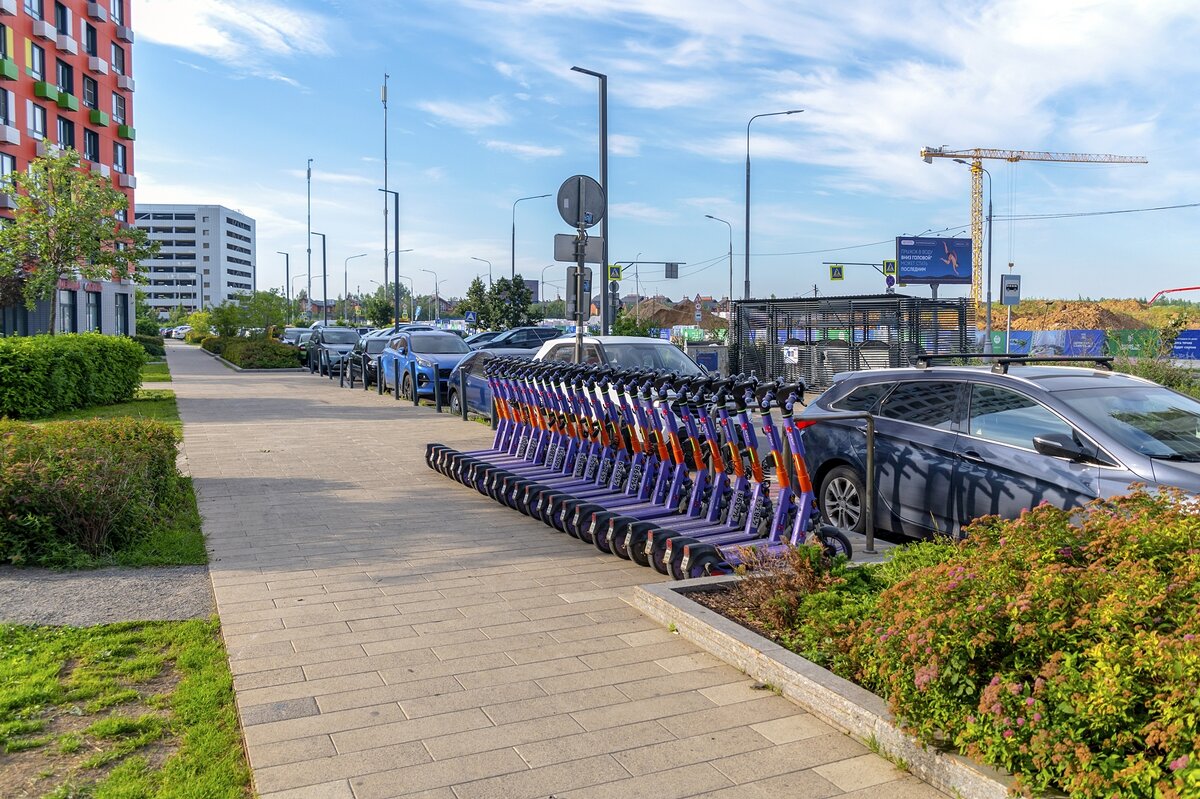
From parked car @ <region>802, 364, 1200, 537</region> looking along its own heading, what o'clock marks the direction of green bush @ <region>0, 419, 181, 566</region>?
The green bush is roughly at 4 o'clock from the parked car.

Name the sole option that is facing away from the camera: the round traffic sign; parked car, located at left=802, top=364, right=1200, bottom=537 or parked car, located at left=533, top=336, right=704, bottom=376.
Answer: the round traffic sign

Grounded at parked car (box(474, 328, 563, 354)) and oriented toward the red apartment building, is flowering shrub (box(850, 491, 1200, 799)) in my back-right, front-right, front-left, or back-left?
back-left

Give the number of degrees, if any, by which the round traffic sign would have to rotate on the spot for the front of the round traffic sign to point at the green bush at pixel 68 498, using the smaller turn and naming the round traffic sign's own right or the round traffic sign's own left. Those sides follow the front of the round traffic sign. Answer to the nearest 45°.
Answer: approximately 135° to the round traffic sign's own left

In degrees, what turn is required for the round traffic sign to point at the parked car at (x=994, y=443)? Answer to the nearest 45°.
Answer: approximately 135° to its right

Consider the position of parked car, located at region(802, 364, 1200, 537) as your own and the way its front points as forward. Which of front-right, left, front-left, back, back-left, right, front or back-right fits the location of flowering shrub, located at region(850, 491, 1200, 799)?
front-right

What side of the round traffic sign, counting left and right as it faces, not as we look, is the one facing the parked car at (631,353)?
front

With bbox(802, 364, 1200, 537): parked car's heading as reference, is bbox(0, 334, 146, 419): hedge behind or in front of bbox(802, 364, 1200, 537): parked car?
behind

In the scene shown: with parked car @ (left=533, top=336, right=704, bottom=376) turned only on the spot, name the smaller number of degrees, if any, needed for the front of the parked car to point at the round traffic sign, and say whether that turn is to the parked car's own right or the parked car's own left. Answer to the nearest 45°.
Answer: approximately 45° to the parked car's own right

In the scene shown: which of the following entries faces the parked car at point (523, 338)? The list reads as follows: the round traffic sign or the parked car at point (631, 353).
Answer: the round traffic sign

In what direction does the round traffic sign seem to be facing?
away from the camera

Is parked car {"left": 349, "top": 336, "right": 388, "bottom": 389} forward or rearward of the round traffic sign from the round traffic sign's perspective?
forward

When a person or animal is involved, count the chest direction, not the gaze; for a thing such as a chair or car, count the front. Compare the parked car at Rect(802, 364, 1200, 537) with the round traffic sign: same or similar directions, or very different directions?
very different directions
